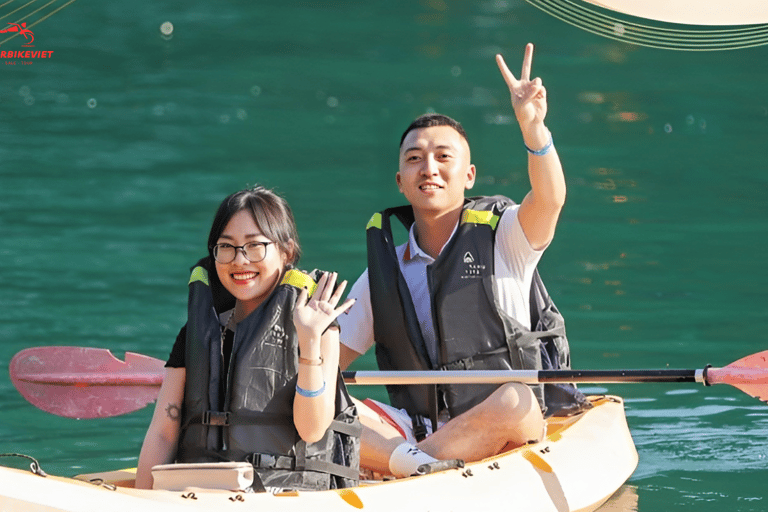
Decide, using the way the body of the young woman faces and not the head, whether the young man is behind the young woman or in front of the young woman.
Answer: behind

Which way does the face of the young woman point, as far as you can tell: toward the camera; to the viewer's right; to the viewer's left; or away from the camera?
toward the camera

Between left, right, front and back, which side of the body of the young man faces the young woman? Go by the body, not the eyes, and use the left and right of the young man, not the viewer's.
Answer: front

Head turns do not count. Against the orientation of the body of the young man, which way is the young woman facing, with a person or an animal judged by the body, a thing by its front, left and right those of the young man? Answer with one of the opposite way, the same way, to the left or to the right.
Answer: the same way

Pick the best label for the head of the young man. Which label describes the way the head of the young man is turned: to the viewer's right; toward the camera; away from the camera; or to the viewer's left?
toward the camera

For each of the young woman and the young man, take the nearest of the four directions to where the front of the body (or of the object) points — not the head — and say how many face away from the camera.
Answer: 0

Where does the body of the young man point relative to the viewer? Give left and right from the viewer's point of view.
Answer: facing the viewer and to the left of the viewer

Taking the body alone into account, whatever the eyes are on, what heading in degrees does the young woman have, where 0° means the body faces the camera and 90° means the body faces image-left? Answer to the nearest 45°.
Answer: approximately 45°
